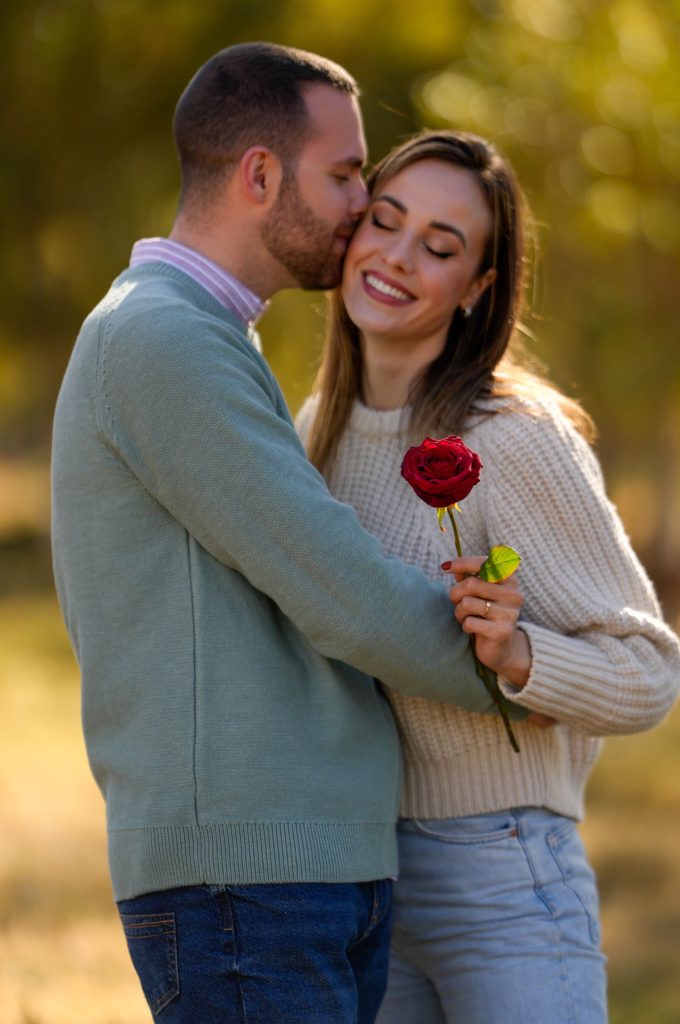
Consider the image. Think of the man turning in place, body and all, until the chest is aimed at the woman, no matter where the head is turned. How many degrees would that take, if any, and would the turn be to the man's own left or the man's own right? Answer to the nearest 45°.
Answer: approximately 45° to the man's own left

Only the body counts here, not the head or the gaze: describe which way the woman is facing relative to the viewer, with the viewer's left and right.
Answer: facing the viewer and to the left of the viewer

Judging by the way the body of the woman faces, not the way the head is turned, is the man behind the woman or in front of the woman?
in front

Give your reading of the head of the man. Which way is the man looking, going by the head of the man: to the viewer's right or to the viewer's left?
to the viewer's right

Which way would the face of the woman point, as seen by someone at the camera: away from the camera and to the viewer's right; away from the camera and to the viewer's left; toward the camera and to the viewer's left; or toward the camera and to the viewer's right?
toward the camera and to the viewer's left

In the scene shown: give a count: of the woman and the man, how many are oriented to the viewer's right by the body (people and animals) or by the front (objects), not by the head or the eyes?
1

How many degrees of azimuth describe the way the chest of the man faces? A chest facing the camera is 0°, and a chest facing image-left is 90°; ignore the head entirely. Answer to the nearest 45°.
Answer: approximately 270°
